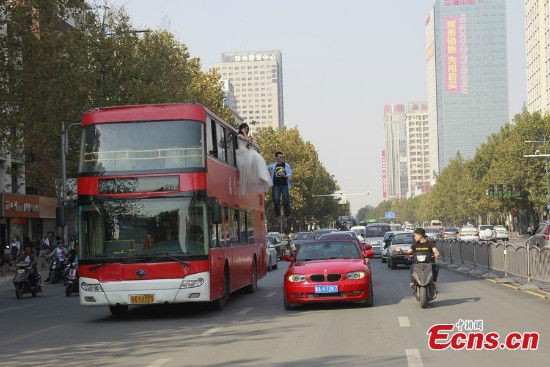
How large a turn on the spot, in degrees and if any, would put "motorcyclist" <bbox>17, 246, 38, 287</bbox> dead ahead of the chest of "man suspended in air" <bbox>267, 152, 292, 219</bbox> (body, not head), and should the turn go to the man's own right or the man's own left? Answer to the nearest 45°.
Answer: approximately 90° to the man's own right

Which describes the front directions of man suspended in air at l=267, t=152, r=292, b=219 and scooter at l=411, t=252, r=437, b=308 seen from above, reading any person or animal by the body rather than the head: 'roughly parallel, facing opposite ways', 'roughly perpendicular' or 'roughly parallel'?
roughly parallel

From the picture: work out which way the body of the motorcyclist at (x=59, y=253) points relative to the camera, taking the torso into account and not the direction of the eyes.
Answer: toward the camera

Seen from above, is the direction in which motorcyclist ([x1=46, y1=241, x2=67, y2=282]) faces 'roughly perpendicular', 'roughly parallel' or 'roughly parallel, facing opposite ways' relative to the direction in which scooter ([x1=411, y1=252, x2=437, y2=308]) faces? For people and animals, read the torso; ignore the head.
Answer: roughly parallel

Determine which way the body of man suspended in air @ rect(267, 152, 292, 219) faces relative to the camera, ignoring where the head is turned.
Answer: toward the camera

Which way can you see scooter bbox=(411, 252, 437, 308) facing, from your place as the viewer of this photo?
facing the viewer
